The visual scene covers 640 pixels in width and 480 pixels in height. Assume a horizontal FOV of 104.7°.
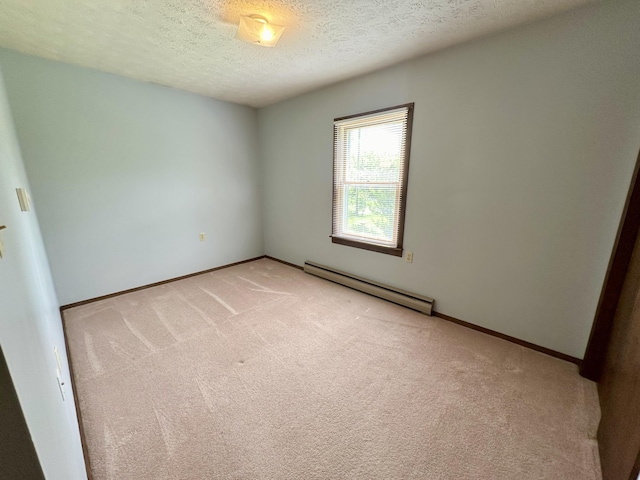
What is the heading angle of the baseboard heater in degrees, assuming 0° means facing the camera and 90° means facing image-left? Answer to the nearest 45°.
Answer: approximately 45°

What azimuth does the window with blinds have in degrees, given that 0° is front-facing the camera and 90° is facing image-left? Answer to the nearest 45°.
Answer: approximately 45°

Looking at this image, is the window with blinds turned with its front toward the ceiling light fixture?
yes
